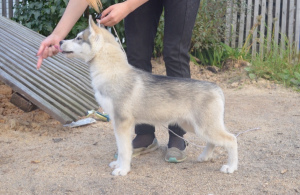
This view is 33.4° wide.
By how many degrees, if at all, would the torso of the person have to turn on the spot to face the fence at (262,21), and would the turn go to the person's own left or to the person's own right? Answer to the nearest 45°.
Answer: approximately 180°

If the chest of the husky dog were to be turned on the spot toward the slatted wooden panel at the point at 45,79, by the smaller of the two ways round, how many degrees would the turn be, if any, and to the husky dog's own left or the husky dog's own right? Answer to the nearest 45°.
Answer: approximately 45° to the husky dog's own right

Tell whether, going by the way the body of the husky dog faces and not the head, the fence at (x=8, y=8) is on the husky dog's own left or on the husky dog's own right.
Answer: on the husky dog's own right

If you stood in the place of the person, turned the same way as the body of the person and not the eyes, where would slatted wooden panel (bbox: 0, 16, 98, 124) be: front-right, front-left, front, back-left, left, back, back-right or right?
right

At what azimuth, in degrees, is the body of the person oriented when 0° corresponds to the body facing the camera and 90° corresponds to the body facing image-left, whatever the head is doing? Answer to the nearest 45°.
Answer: approximately 45°

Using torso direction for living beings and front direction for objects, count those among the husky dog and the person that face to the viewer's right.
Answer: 0

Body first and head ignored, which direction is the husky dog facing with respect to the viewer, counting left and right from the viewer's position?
facing to the left of the viewer

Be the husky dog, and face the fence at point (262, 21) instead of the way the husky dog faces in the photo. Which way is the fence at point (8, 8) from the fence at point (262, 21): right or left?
left
